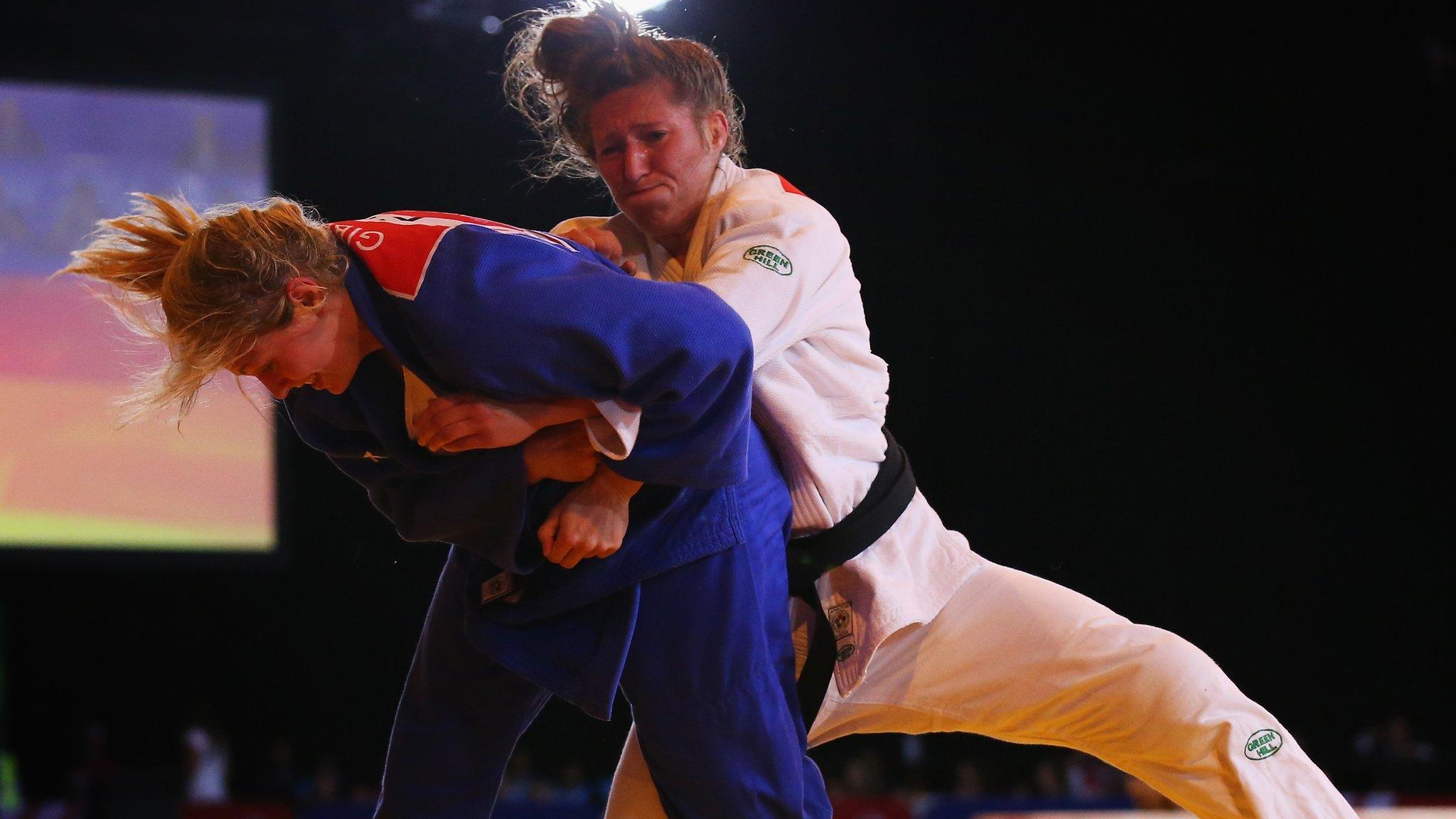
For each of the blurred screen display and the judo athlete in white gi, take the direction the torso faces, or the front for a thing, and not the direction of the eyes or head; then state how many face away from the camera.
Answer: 0

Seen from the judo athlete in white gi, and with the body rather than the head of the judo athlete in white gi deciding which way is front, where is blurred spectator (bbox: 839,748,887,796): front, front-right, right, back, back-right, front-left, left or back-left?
back-right

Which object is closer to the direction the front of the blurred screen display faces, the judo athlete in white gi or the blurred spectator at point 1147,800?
the judo athlete in white gi

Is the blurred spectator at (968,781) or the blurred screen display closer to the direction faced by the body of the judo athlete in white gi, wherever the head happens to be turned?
the blurred screen display

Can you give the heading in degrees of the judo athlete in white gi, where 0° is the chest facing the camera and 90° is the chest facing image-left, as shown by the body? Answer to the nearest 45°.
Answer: approximately 45°

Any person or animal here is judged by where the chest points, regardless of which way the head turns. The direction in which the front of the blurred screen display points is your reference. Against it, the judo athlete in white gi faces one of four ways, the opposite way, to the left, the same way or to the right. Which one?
to the right

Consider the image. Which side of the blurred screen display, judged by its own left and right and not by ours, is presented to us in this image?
front

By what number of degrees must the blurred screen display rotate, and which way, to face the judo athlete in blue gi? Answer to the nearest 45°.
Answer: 0° — it already faces them

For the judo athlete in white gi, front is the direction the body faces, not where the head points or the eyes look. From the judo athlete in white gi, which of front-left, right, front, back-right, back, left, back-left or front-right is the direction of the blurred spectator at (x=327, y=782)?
right

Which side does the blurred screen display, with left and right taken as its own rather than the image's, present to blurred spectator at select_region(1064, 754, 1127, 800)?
left
